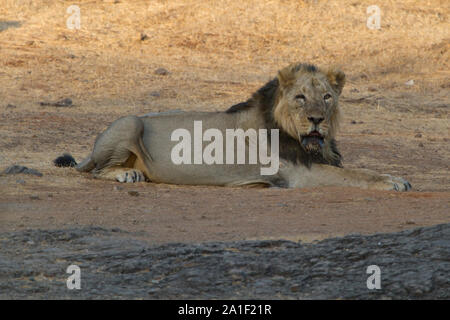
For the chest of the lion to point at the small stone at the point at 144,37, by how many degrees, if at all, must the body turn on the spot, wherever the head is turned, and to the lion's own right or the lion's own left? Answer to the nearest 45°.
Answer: approximately 90° to the lion's own left

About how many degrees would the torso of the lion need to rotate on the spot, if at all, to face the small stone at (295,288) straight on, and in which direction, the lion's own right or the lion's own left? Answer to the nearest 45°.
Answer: approximately 90° to the lion's own right

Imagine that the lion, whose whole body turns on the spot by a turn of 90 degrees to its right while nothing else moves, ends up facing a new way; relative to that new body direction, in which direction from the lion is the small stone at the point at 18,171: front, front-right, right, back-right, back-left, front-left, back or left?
right

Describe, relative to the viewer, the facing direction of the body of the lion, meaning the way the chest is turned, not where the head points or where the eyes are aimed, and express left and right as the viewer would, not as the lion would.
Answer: facing to the right of the viewer

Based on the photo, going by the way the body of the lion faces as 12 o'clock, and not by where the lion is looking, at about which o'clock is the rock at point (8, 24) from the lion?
The rock is roughly at 8 o'clock from the lion.

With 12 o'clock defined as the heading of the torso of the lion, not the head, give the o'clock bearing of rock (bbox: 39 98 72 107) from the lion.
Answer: The rock is roughly at 8 o'clock from the lion.

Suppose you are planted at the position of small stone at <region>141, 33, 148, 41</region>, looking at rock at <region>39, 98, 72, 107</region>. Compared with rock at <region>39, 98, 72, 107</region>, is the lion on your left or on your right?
left
